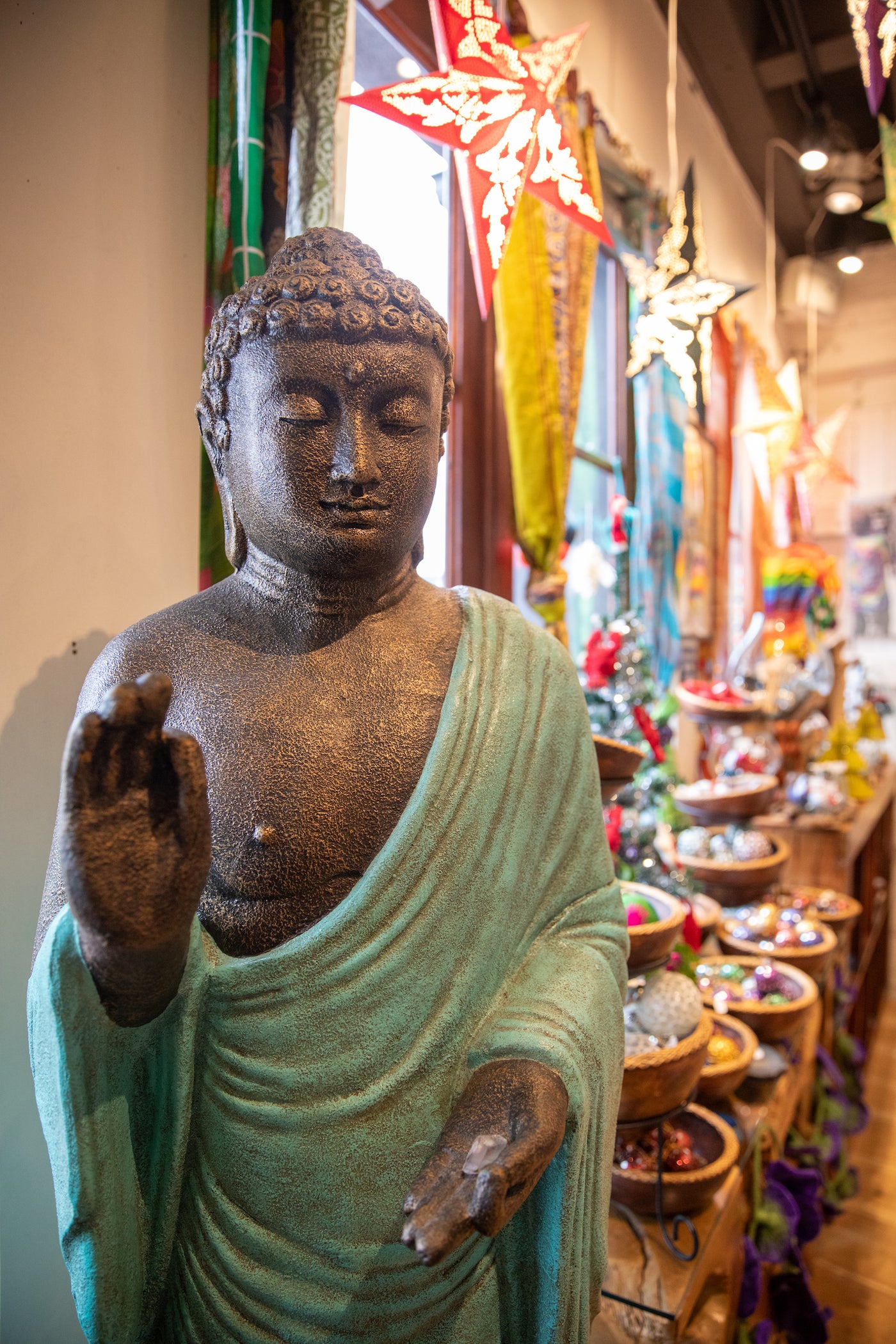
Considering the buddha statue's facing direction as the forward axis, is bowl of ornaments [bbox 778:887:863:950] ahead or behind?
behind

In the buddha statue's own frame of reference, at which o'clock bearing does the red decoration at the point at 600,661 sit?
The red decoration is roughly at 7 o'clock from the buddha statue.

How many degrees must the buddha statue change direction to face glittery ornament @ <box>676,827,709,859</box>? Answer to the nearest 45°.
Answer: approximately 135° to its left

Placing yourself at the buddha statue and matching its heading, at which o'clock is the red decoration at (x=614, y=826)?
The red decoration is roughly at 7 o'clock from the buddha statue.

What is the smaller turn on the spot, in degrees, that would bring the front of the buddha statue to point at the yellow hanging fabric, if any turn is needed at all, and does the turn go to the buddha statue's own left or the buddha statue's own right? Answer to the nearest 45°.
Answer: approximately 180°

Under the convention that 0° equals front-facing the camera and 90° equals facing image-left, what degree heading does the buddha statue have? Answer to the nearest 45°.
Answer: approximately 0°

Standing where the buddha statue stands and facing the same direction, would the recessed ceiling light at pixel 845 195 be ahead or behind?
behind

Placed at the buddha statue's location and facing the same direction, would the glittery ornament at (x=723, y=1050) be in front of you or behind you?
behind

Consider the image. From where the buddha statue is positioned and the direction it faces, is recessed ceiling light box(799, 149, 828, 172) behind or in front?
behind

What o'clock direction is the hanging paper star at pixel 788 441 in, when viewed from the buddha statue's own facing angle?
The hanging paper star is roughly at 7 o'clock from the buddha statue.

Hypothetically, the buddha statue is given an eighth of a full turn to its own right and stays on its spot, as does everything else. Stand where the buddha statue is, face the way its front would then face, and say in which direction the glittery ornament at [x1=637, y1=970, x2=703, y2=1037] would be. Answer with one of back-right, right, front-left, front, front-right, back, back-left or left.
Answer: back

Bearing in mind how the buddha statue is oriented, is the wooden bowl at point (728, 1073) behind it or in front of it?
behind
